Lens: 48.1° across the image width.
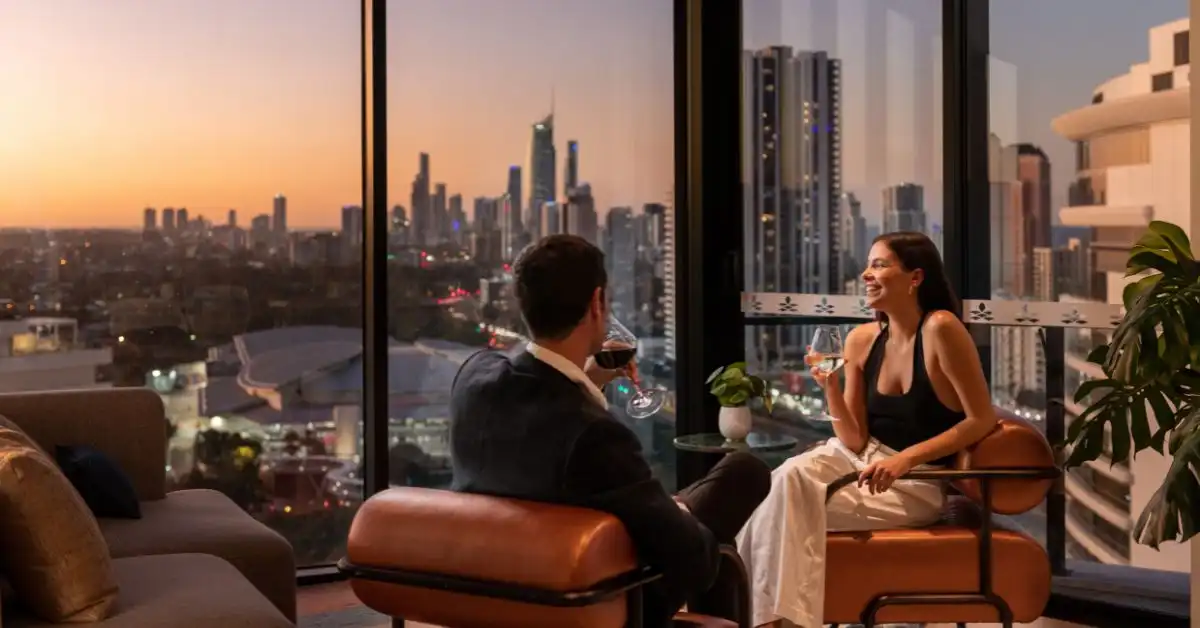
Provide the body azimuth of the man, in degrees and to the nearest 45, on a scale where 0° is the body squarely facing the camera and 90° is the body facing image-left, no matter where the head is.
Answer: approximately 225°

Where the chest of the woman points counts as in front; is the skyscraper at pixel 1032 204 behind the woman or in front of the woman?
behind

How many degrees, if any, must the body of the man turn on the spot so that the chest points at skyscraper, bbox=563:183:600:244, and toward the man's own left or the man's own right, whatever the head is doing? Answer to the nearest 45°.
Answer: approximately 45° to the man's own left

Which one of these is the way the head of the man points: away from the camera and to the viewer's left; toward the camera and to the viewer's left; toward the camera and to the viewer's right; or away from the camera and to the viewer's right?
away from the camera and to the viewer's right

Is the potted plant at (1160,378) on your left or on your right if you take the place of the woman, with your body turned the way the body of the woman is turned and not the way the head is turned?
on your left

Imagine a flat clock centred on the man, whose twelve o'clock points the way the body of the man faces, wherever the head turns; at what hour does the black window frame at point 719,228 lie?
The black window frame is roughly at 11 o'clock from the man.

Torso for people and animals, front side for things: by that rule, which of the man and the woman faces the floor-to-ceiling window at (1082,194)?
the man

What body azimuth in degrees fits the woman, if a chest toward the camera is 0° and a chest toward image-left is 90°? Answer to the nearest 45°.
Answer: approximately 45°

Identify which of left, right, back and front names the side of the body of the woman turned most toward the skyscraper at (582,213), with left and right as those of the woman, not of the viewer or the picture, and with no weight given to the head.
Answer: right
